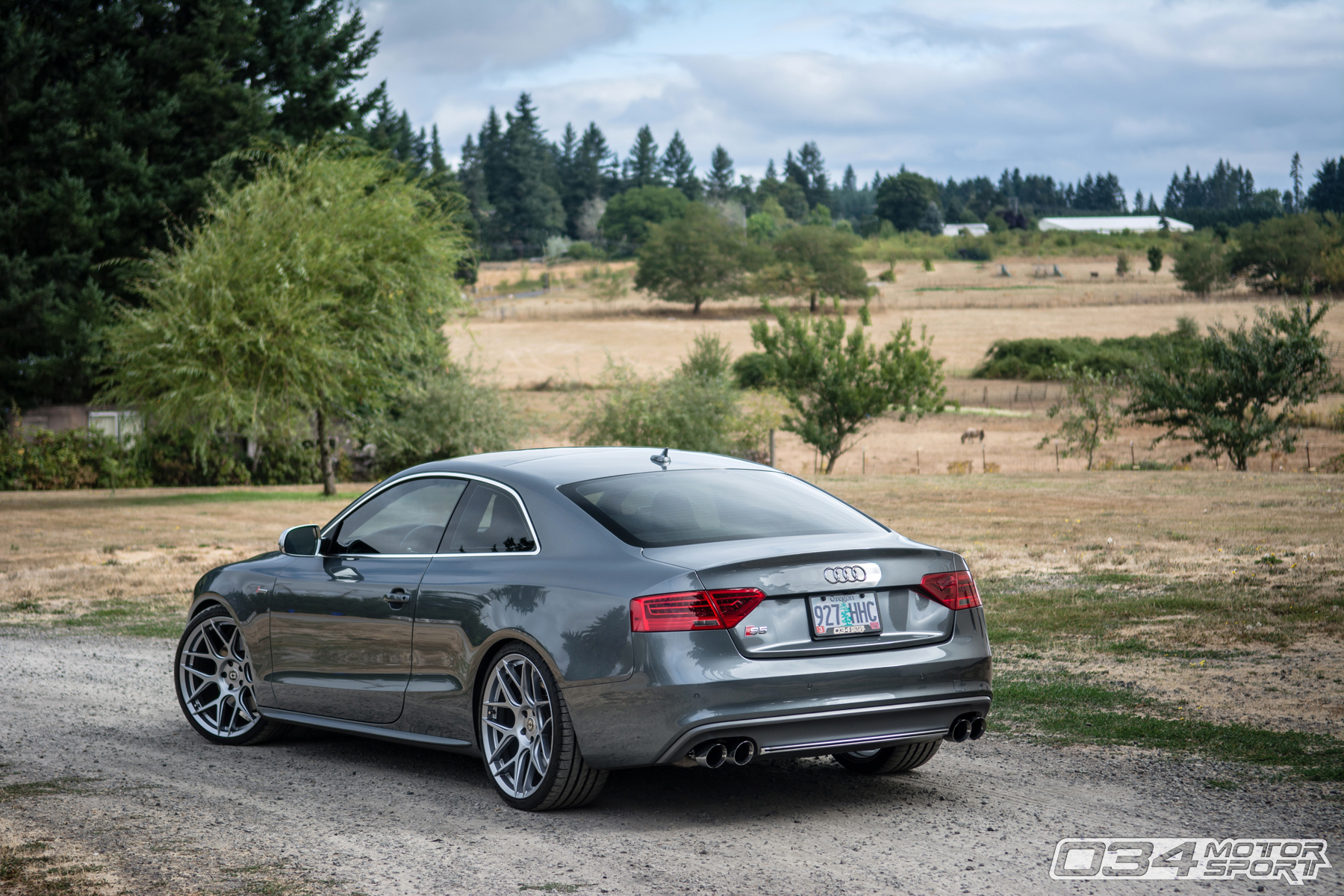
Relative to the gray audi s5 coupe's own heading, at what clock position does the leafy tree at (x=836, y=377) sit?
The leafy tree is roughly at 2 o'clock from the gray audi s5 coupe.

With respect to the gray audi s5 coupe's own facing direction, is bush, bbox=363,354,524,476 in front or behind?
in front

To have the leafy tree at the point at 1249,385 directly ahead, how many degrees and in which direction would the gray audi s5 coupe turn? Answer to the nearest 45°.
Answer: approximately 90° to its right

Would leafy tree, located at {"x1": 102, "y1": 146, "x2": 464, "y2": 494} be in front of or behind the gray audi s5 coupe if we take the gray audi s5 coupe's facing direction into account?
in front

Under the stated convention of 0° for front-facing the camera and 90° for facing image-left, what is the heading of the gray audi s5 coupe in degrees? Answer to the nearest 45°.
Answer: approximately 135°

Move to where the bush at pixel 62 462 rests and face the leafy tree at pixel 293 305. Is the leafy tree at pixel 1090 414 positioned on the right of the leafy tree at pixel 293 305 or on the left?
left

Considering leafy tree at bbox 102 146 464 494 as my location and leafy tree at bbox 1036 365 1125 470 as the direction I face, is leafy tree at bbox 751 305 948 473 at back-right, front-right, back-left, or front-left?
front-left

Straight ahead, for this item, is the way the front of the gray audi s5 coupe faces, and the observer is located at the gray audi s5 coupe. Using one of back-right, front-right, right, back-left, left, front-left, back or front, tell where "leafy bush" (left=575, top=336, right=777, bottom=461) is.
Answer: front-right
